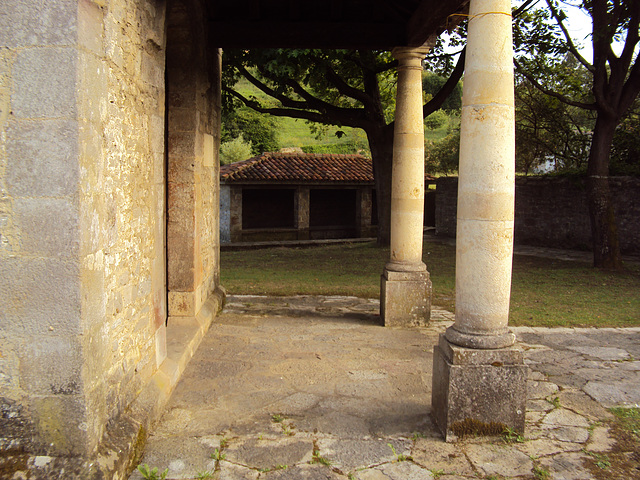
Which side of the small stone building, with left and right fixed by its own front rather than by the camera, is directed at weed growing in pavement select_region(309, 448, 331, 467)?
front

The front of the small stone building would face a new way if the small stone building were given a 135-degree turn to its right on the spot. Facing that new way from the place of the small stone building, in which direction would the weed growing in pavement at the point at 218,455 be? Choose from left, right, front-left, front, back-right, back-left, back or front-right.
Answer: back-left

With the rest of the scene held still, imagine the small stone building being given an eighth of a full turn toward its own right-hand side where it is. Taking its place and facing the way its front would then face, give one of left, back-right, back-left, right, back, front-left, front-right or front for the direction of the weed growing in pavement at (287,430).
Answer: front-left

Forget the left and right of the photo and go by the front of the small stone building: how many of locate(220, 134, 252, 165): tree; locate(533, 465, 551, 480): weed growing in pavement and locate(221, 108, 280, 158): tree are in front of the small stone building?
1

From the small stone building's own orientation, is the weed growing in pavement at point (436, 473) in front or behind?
in front

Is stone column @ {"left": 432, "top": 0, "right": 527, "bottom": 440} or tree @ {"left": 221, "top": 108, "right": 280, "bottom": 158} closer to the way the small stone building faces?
the stone column

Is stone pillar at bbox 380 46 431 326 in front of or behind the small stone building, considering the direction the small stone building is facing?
in front

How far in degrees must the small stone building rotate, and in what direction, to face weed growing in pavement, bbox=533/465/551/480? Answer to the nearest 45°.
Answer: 0° — it already faces it

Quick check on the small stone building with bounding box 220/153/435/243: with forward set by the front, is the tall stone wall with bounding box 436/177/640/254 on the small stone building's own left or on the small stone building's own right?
on the small stone building's own left

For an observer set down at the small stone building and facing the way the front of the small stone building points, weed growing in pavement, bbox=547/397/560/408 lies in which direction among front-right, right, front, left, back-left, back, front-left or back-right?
front

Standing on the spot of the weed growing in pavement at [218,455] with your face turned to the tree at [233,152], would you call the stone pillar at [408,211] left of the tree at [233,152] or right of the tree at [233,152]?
right

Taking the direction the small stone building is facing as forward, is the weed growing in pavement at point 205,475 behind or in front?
in front

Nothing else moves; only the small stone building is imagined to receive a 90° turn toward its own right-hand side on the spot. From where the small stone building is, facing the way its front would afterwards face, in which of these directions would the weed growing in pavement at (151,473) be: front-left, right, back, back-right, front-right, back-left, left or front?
left

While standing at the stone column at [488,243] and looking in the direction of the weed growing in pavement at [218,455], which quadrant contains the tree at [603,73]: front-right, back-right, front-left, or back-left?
back-right

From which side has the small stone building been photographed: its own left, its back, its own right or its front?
front

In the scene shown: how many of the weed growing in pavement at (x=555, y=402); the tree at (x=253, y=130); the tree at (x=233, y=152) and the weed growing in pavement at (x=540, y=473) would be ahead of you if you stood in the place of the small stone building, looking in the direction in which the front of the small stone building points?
2
